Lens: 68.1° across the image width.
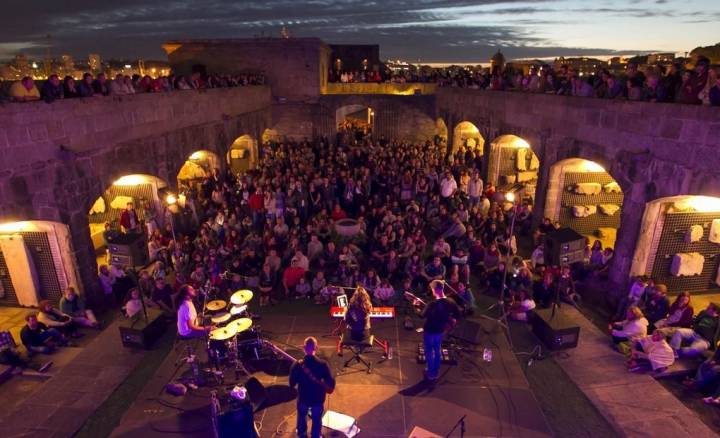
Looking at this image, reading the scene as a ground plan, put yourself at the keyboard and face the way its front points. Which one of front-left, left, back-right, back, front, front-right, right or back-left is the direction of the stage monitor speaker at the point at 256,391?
front-right

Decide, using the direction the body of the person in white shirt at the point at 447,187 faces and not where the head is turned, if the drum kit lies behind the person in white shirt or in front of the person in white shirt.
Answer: in front

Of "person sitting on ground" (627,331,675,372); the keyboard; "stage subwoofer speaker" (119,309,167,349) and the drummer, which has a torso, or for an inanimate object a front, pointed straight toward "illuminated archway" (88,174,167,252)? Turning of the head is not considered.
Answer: the person sitting on ground

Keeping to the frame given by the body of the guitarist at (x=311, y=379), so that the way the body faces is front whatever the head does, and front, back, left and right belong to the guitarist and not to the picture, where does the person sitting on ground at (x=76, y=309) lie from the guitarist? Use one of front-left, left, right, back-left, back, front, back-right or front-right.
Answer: front-left

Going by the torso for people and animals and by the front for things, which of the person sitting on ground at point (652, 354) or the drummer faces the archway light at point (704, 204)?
the drummer

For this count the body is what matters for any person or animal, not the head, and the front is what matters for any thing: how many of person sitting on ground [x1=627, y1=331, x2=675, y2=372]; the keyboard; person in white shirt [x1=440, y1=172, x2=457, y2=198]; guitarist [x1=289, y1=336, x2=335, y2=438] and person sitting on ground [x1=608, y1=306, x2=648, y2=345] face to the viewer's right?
0

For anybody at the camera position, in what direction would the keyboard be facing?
facing the viewer

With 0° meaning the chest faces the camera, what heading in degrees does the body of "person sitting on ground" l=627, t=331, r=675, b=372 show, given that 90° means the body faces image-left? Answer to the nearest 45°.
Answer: approximately 90°

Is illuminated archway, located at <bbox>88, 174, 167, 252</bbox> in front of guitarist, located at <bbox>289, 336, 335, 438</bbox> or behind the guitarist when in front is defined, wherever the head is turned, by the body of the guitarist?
in front

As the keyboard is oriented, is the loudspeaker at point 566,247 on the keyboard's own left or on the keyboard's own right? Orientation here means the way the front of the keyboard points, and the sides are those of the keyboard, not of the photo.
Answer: on the keyboard's own left

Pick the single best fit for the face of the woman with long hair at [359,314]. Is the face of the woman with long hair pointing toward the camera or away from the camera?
away from the camera
